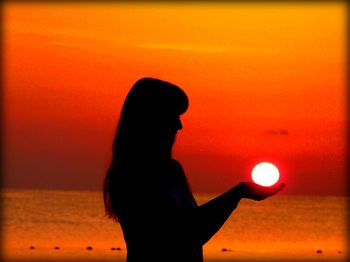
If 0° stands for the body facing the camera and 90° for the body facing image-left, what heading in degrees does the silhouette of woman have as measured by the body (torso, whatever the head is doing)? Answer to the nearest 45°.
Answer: approximately 270°

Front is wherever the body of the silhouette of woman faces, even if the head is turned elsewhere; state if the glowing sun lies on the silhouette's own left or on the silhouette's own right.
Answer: on the silhouette's own left
